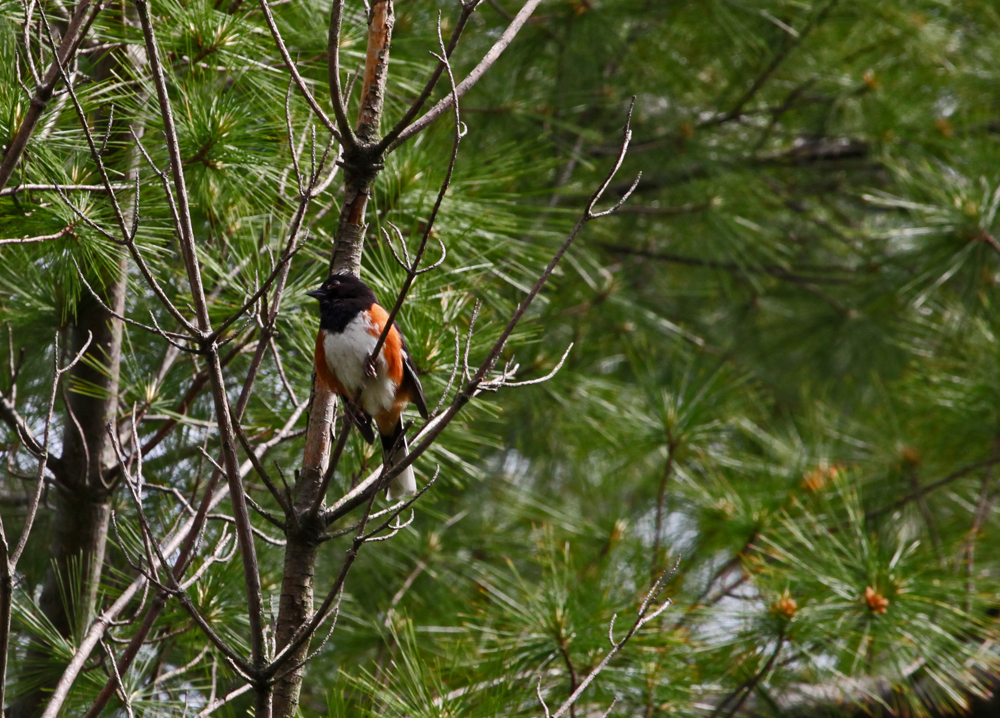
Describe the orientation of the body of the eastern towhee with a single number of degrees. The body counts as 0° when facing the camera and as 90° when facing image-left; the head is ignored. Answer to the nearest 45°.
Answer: approximately 45°

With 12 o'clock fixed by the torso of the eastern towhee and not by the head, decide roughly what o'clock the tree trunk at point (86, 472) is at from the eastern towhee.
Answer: The tree trunk is roughly at 3 o'clock from the eastern towhee.
